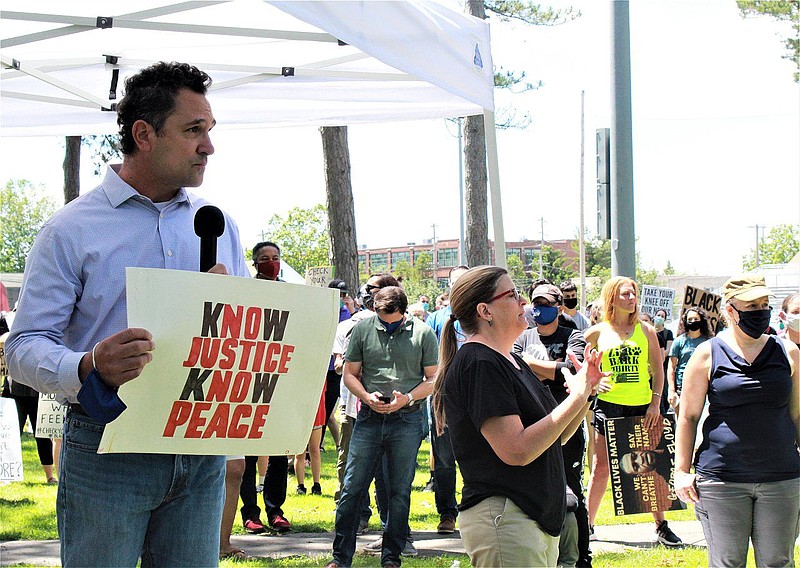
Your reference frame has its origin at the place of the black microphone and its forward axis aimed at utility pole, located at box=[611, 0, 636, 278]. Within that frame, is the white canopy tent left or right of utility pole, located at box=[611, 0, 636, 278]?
left

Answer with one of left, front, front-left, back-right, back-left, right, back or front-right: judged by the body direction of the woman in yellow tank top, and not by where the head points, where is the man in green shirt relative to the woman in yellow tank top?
front-right

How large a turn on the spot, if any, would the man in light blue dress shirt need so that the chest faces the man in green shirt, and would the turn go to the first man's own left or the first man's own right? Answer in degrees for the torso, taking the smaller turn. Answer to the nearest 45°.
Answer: approximately 90° to the first man's own left

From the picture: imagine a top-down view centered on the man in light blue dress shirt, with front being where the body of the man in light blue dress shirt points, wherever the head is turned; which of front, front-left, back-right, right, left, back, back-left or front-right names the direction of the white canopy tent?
back-left

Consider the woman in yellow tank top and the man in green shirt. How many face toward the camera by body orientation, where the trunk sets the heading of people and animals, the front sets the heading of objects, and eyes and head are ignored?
2

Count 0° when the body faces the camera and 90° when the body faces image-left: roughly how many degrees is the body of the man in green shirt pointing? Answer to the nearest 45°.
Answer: approximately 0°

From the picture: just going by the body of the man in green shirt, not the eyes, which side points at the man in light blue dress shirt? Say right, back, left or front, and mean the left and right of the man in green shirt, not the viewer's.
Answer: front

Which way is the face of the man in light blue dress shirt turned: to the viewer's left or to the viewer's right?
to the viewer's right
